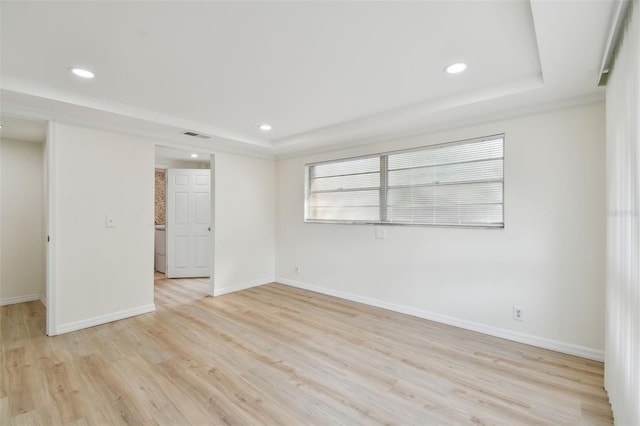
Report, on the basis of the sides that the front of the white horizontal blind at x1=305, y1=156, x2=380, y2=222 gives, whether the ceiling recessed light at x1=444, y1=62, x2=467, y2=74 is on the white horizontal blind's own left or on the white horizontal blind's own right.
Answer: on the white horizontal blind's own left

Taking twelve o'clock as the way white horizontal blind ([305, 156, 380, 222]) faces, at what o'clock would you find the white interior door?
The white interior door is roughly at 2 o'clock from the white horizontal blind.

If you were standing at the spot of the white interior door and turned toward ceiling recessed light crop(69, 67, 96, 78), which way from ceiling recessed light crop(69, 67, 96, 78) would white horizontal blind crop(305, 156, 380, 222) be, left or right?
left
